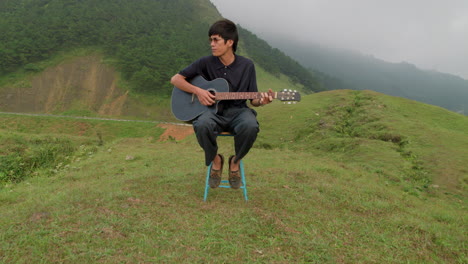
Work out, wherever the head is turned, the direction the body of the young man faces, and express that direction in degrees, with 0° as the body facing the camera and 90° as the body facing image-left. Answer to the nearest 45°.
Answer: approximately 0°
